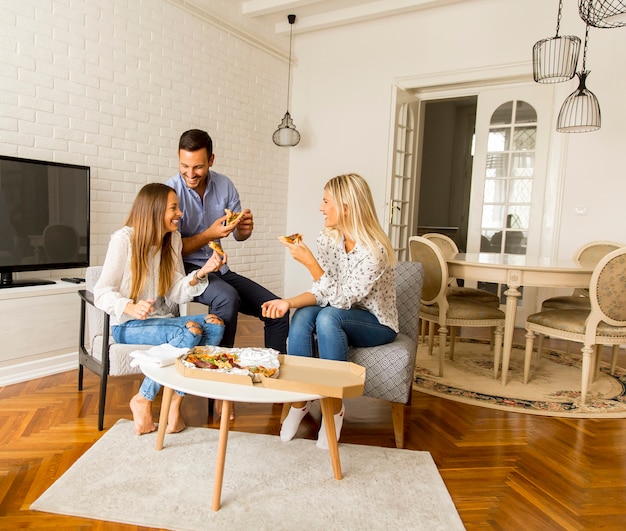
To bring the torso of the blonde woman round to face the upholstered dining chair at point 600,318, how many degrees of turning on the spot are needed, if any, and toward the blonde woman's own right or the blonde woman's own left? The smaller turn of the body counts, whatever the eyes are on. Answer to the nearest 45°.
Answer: approximately 135° to the blonde woman's own left

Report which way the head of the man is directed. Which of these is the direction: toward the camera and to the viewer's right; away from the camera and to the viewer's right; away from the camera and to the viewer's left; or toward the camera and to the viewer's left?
toward the camera and to the viewer's left

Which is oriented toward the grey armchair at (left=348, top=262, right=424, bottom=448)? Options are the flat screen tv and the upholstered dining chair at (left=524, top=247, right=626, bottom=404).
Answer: the flat screen tv

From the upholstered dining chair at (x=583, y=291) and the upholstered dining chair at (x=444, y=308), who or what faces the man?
the upholstered dining chair at (x=583, y=291)

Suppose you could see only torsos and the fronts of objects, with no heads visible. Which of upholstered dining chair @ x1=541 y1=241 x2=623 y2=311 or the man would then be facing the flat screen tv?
the upholstered dining chair

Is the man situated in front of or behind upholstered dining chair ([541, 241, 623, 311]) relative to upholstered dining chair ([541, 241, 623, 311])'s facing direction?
in front

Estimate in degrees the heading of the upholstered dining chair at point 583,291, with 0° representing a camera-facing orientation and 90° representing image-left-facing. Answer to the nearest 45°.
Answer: approximately 45°

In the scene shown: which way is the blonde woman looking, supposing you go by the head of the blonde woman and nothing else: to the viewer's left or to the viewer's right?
to the viewer's left

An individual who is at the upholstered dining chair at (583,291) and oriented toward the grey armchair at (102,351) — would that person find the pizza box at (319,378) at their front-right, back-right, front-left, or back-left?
front-left

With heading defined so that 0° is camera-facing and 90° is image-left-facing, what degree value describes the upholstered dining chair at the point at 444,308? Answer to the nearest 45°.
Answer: approximately 225°

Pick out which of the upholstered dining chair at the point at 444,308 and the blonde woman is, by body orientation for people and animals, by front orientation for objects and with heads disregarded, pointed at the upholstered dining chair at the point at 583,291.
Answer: the upholstered dining chair at the point at 444,308

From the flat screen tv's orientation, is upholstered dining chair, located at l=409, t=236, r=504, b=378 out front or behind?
out front

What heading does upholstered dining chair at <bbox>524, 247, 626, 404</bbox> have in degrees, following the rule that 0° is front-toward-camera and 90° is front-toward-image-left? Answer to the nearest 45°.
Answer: approximately 135°

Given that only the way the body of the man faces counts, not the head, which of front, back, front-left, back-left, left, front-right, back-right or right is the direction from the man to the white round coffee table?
front-right

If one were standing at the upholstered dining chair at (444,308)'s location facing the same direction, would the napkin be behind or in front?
behind

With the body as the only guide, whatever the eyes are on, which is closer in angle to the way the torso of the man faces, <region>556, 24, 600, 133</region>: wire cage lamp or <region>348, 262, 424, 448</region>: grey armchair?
the grey armchair
